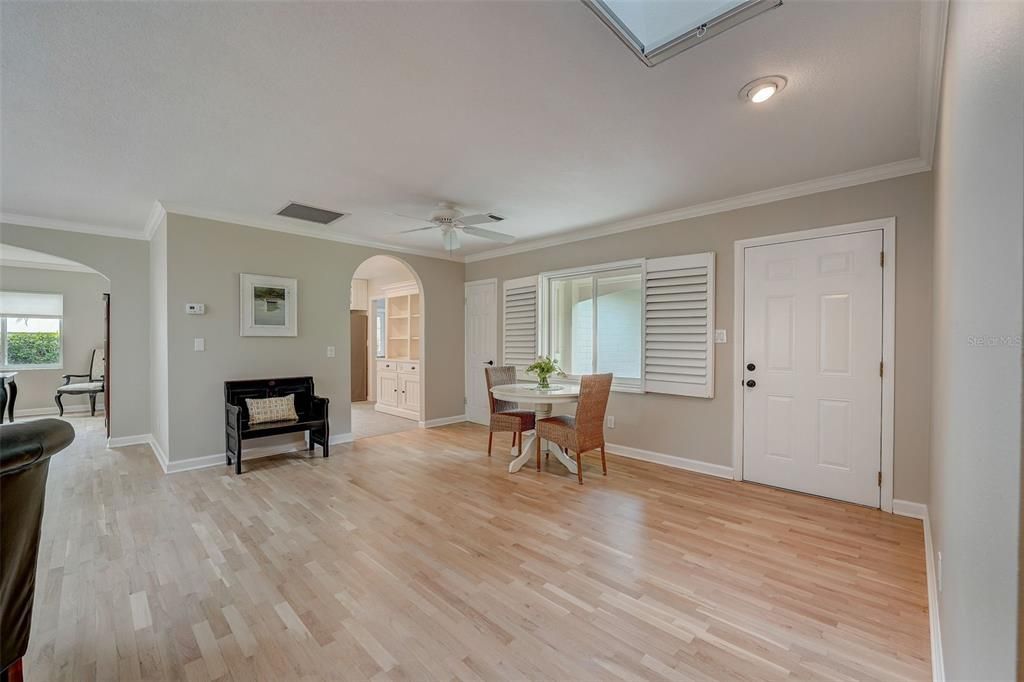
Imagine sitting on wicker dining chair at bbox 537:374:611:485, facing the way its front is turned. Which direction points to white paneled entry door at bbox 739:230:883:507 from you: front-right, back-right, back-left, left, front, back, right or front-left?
back-right

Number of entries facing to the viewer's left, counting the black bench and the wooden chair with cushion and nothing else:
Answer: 1

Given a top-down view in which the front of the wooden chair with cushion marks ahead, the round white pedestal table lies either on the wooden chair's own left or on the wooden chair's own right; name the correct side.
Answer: on the wooden chair's own left

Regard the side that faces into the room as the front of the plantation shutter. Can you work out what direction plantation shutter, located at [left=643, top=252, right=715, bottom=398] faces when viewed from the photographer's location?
facing the viewer and to the left of the viewer

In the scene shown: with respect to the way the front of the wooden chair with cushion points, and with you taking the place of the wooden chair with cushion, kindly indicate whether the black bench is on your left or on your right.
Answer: on your left

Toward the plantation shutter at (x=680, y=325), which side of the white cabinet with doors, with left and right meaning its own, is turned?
left

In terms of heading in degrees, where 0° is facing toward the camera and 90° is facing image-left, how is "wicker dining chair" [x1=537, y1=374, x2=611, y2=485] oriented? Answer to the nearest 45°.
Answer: approximately 135°

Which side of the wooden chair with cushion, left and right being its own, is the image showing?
left
